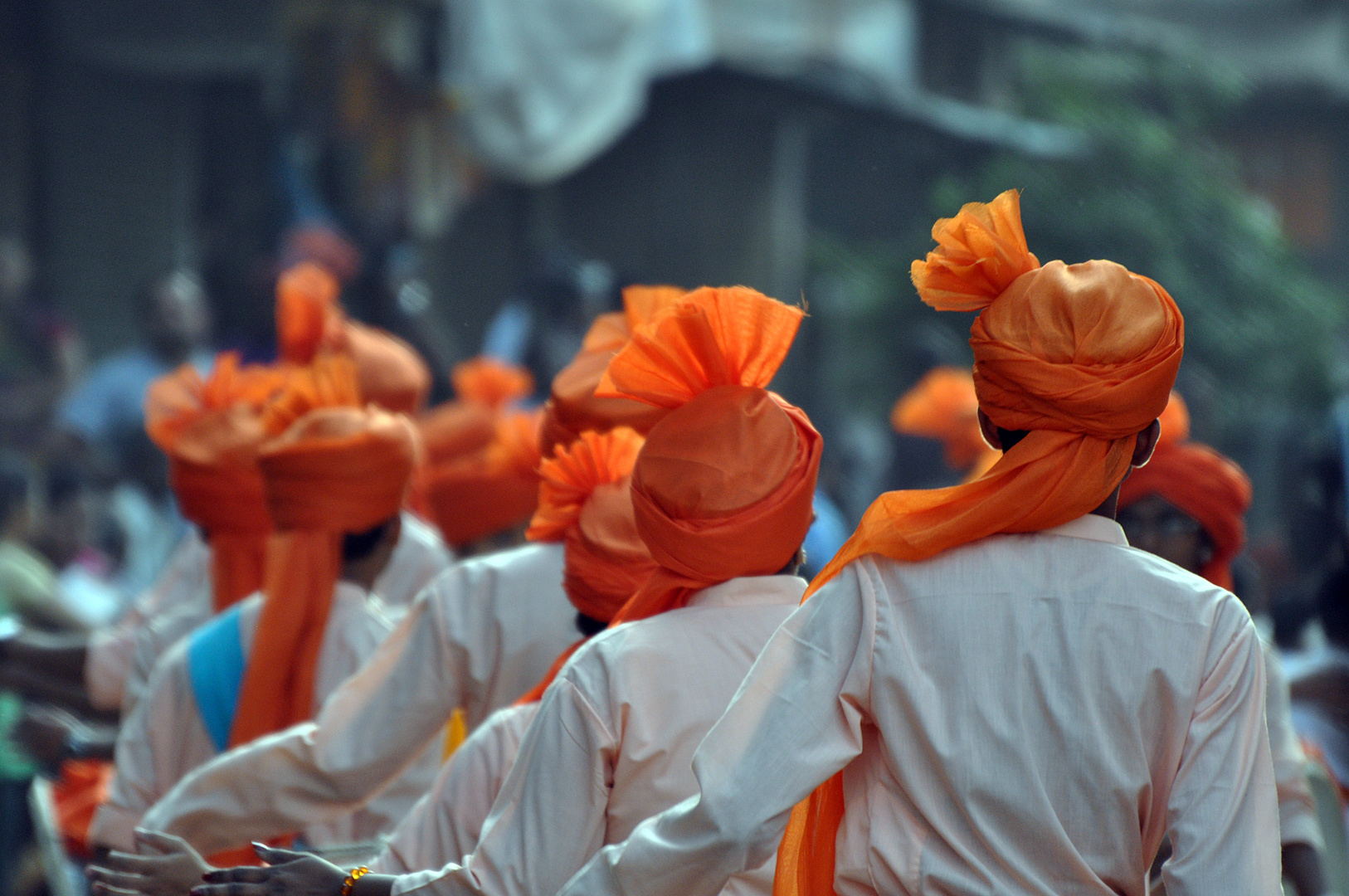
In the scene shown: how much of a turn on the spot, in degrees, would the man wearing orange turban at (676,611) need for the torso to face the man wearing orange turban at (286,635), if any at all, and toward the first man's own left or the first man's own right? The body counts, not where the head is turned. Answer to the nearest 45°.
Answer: approximately 45° to the first man's own left

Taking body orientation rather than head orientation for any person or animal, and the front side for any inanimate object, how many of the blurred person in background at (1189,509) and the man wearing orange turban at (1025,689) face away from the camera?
1

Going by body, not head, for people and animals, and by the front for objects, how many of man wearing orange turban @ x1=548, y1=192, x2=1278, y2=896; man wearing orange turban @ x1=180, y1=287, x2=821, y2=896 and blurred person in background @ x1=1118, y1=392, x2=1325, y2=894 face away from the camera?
2

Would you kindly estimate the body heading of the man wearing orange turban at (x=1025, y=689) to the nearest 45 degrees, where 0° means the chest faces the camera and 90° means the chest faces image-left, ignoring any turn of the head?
approximately 180°

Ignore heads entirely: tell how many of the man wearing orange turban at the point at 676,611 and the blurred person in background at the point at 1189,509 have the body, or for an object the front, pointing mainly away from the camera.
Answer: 1

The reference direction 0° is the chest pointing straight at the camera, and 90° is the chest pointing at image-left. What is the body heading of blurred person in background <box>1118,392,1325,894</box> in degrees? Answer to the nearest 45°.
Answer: approximately 45°

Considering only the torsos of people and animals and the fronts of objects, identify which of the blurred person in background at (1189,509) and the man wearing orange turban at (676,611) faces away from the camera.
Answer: the man wearing orange turban

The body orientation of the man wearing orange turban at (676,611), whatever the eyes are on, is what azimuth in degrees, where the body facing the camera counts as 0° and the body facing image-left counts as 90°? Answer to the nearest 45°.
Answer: approximately 180°
